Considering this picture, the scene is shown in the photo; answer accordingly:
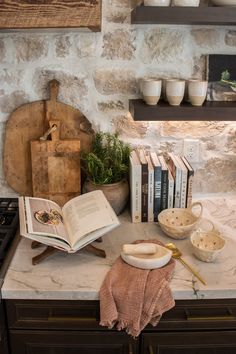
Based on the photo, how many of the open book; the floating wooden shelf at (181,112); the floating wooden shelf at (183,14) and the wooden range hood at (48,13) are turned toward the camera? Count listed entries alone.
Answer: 4

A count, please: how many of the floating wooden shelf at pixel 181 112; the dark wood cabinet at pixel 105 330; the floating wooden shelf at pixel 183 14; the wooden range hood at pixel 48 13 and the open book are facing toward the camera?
5

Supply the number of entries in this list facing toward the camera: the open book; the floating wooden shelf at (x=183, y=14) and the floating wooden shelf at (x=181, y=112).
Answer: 3

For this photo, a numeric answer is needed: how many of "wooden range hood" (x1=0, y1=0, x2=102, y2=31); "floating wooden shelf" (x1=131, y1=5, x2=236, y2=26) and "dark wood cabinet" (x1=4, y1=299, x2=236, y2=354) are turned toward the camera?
3

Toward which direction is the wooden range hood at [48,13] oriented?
toward the camera

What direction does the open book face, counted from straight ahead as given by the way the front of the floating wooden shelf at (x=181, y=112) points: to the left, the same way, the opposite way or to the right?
the same way

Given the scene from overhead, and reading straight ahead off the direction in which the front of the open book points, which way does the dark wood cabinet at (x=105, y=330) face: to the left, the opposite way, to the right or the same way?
the same way

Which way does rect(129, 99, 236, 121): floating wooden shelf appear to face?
toward the camera

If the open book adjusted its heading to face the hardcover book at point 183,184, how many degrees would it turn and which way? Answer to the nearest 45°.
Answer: approximately 135° to its left
